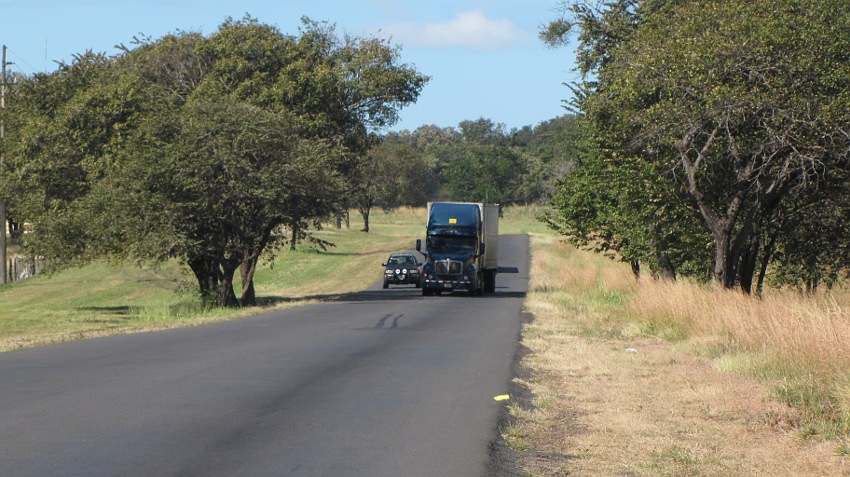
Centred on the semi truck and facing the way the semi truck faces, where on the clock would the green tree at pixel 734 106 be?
The green tree is roughly at 9 o'clock from the semi truck.

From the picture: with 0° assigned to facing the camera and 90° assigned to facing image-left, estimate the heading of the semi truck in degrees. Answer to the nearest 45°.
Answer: approximately 0°

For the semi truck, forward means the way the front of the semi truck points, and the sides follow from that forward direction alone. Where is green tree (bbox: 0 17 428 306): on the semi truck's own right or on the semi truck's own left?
on the semi truck's own right
